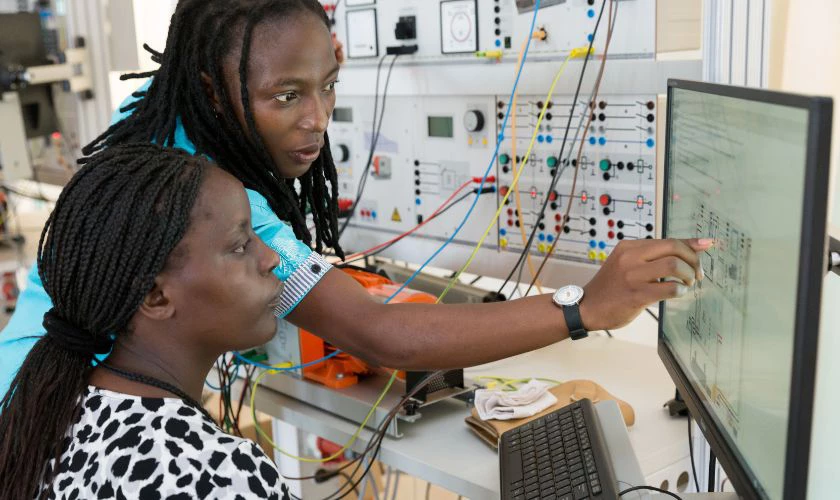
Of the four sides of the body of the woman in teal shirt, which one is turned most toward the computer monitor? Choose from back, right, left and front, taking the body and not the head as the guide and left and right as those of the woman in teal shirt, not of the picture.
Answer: front

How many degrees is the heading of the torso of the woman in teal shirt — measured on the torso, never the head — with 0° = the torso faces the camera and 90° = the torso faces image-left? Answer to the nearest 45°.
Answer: approximately 315°

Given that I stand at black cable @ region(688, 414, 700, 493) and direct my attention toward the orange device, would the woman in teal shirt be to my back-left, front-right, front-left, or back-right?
front-left

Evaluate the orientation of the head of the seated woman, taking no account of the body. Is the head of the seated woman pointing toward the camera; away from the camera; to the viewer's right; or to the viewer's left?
to the viewer's right

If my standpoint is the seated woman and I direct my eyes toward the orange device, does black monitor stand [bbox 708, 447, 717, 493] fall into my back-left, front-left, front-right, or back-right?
front-right

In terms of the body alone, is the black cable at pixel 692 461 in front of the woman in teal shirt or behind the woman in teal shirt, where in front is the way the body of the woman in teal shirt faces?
in front

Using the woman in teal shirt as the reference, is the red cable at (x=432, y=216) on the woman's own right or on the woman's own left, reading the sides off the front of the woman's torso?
on the woman's own left

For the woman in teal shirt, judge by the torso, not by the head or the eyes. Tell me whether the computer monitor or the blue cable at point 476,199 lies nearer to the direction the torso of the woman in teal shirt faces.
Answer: the computer monitor

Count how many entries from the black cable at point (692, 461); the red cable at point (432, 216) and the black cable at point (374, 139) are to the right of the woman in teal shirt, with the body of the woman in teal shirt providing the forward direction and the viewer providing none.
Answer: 0

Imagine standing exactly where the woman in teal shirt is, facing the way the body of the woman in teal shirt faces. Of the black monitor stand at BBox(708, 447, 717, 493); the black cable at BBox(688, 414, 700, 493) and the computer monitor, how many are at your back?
0
